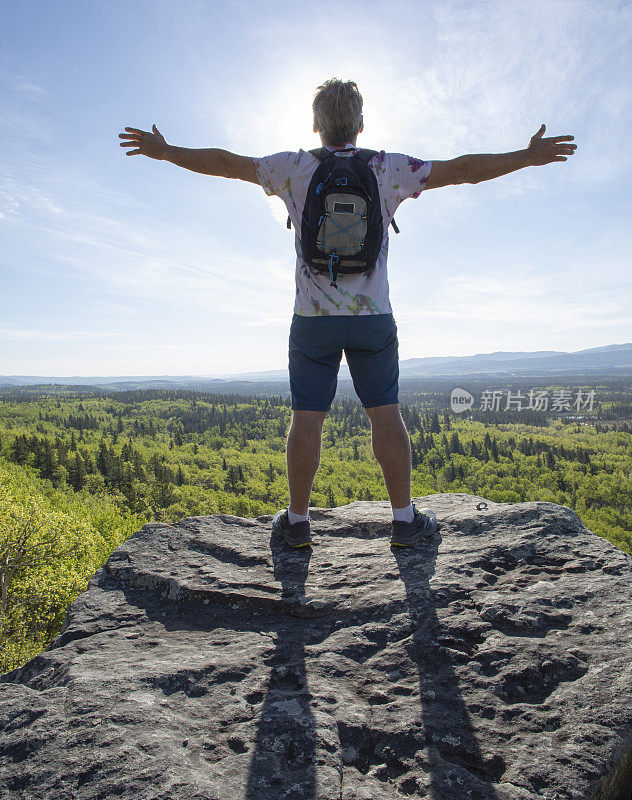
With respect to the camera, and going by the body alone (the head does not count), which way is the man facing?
away from the camera

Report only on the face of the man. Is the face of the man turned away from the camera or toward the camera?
away from the camera
